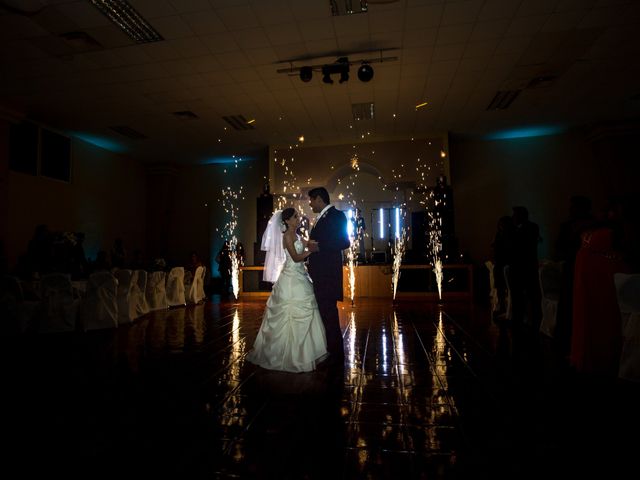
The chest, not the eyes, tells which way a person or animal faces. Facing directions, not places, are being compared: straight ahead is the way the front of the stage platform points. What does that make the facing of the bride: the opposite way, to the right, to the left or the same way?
to the left

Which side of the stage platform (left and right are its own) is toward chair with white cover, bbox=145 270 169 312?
right

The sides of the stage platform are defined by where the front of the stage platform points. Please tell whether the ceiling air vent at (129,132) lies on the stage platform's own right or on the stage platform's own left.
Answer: on the stage platform's own right

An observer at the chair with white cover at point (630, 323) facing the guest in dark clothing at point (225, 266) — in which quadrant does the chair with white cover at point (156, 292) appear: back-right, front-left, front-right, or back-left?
front-left

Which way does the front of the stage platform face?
toward the camera

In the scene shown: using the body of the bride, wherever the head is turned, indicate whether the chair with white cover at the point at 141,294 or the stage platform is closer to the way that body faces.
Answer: the stage platform

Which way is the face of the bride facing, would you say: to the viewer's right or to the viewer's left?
to the viewer's right

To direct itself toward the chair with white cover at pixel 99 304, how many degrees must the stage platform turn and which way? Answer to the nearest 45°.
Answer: approximately 45° to its right

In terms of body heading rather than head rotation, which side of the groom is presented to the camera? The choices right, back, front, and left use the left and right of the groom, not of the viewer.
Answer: left

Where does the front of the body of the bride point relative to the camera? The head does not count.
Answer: to the viewer's right

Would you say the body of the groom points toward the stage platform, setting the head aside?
no

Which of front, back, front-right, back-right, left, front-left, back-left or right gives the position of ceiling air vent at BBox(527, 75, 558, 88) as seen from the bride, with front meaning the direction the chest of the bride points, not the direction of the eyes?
front-left

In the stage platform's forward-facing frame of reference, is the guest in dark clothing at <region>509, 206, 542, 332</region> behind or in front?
in front
